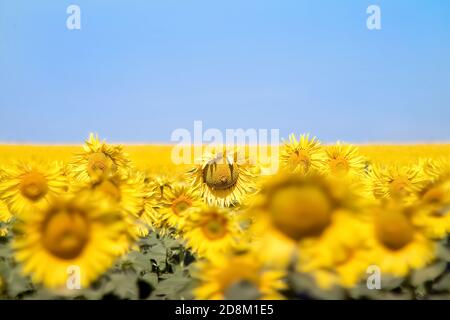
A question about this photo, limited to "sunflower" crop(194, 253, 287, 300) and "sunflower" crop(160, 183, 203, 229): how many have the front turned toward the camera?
2

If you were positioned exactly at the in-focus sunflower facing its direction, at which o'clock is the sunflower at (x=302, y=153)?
The sunflower is roughly at 7 o'clock from the in-focus sunflower.

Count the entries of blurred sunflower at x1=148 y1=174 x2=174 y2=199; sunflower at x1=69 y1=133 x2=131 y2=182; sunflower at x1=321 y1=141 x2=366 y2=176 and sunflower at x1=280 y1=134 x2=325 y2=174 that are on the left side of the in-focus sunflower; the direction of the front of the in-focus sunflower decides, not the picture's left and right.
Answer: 2

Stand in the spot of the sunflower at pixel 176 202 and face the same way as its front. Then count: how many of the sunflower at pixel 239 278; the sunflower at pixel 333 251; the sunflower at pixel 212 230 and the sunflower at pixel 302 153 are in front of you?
3

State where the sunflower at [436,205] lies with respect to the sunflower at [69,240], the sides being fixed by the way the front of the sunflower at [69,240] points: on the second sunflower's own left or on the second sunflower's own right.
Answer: on the second sunflower's own left

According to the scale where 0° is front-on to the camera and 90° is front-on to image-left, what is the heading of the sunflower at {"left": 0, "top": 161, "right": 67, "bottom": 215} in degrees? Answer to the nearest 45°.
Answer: approximately 0°

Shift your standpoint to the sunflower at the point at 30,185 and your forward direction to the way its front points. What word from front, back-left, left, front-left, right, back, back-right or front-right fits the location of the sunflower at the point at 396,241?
front-left
